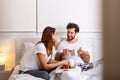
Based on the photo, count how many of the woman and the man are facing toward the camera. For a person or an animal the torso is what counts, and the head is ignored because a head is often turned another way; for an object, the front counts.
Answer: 1

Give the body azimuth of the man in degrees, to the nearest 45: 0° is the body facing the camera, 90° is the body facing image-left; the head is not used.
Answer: approximately 0°

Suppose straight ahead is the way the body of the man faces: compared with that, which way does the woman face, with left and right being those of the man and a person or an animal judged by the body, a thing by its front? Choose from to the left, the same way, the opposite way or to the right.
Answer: to the left

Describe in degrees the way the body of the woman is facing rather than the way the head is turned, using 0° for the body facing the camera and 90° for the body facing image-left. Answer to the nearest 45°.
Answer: approximately 270°

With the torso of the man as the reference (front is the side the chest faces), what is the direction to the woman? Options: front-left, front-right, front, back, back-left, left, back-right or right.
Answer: front-right

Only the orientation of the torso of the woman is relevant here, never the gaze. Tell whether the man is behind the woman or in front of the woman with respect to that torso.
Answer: in front
